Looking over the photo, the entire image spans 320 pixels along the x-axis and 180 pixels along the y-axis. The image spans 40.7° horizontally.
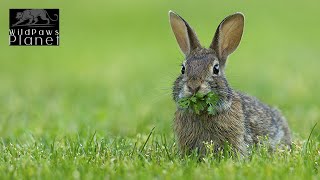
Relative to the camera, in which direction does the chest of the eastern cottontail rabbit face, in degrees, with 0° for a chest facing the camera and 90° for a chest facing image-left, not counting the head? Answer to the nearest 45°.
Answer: approximately 45°
